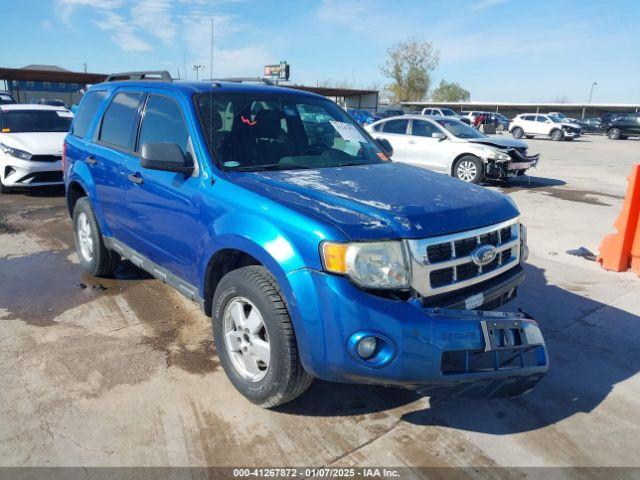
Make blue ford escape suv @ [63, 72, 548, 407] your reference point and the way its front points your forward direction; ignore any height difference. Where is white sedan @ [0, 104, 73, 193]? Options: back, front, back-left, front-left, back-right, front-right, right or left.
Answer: back

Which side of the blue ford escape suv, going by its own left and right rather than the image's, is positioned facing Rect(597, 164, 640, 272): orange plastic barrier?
left

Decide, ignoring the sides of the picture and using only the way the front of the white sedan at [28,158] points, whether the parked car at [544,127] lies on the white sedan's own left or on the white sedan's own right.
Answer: on the white sedan's own left

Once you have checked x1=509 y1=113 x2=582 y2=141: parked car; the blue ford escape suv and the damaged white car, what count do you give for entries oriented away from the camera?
0

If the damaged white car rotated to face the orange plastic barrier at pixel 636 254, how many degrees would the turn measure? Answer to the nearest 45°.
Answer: approximately 45° to its right

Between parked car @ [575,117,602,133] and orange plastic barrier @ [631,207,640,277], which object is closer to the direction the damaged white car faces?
the orange plastic barrier

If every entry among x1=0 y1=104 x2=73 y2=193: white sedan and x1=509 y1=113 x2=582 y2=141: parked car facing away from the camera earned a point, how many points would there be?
0

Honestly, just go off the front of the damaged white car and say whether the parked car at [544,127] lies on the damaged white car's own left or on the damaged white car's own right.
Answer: on the damaged white car's own left

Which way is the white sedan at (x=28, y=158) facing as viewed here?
toward the camera

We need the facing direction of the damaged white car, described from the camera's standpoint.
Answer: facing the viewer and to the right of the viewer

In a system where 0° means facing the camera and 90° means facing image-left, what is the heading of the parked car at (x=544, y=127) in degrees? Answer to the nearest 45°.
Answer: approximately 315°

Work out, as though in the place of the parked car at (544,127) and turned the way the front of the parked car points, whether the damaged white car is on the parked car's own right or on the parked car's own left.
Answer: on the parked car's own right
